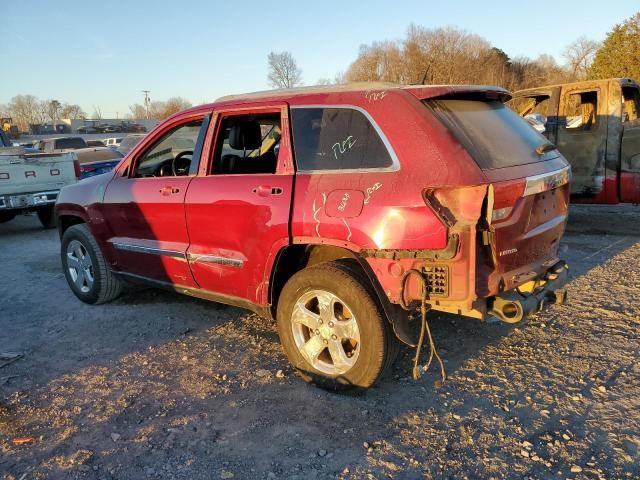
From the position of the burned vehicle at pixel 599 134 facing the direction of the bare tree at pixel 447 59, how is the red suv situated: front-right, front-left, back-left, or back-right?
back-left

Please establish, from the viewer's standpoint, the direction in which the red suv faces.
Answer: facing away from the viewer and to the left of the viewer

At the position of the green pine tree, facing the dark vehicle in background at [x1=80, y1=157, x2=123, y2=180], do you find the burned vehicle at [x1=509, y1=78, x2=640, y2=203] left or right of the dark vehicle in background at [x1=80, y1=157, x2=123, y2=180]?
left

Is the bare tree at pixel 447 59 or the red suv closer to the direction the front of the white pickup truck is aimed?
the bare tree

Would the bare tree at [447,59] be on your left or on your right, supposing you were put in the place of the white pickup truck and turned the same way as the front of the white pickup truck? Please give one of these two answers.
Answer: on your right

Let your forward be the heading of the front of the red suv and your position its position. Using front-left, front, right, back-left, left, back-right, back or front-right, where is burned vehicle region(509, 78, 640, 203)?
right

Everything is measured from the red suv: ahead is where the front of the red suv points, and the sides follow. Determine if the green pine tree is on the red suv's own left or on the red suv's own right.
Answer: on the red suv's own right

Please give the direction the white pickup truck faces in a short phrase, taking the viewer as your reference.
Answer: facing away from the viewer and to the left of the viewer

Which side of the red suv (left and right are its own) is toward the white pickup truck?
front

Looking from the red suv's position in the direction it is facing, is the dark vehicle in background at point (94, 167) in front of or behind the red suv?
in front

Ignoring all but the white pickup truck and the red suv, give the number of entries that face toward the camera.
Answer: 0
